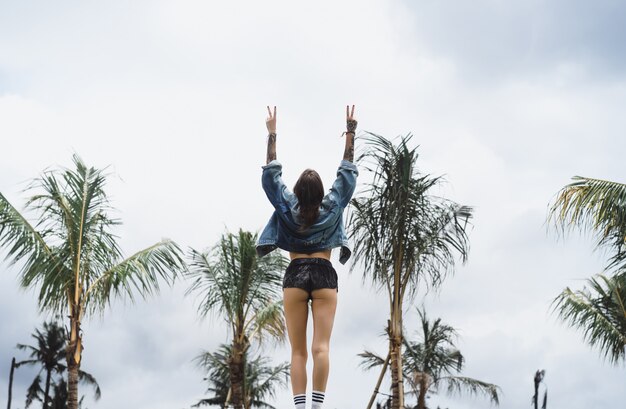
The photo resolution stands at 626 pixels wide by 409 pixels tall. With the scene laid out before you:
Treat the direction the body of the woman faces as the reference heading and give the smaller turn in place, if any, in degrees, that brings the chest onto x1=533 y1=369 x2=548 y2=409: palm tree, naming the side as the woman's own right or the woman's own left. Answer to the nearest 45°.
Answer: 0° — they already face it

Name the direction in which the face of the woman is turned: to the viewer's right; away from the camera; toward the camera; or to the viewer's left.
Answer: away from the camera

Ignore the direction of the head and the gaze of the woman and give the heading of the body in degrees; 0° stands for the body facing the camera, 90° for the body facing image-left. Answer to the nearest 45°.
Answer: approximately 180°
